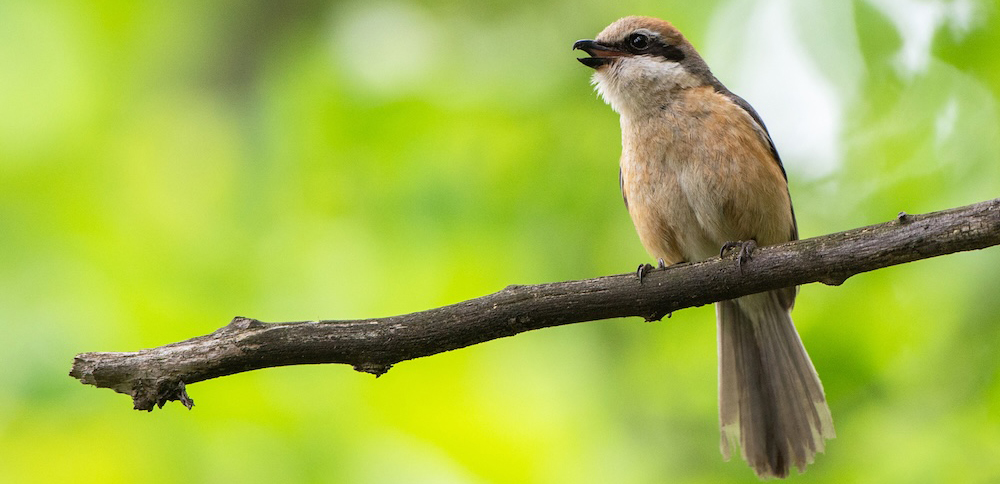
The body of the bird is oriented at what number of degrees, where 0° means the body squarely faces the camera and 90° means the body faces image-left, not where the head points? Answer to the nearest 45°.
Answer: approximately 45°
